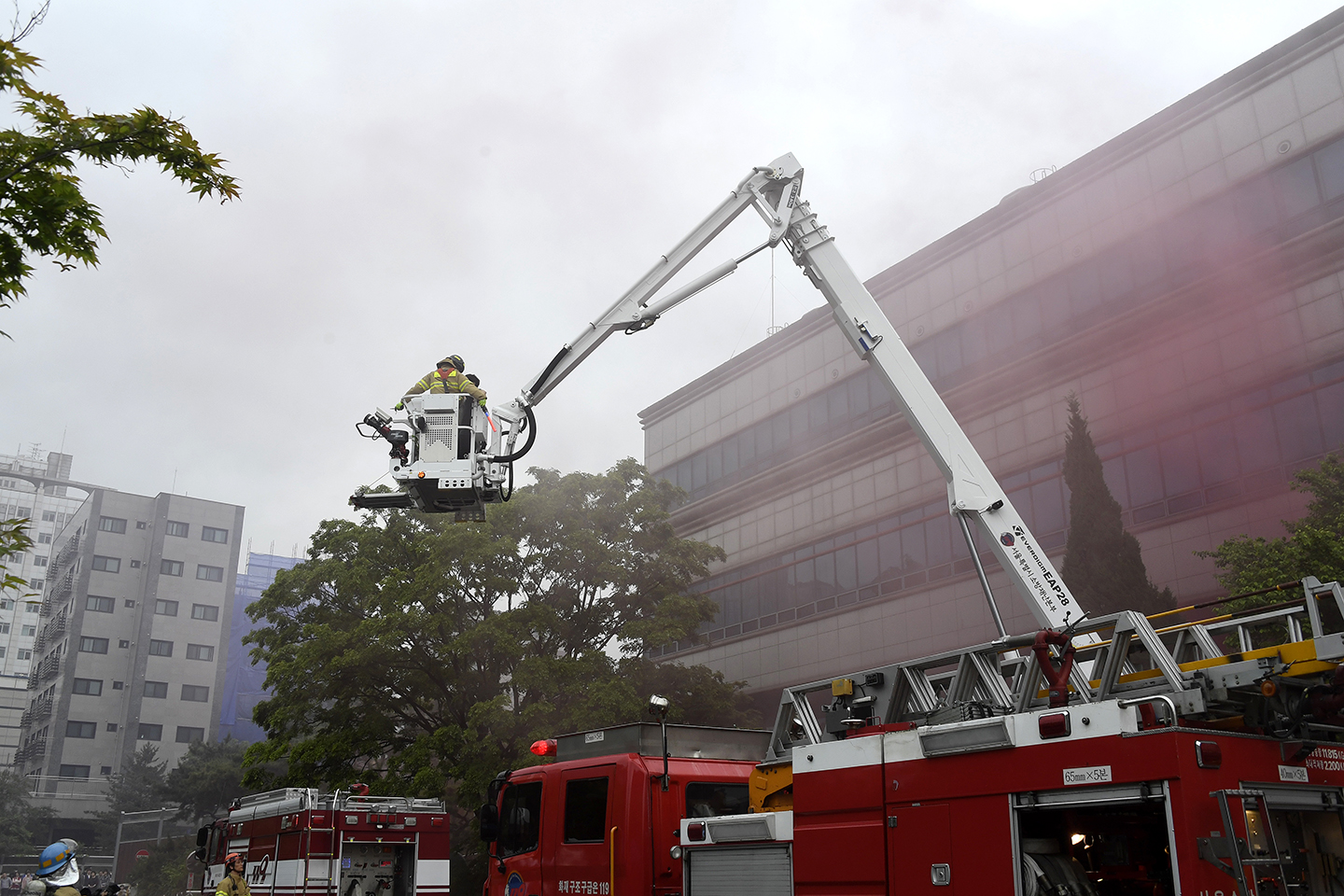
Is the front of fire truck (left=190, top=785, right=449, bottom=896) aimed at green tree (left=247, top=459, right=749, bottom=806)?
no

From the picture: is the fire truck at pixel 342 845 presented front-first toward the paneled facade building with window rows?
no

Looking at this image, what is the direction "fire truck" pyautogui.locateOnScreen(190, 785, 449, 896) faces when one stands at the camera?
facing away from the viewer and to the left of the viewer

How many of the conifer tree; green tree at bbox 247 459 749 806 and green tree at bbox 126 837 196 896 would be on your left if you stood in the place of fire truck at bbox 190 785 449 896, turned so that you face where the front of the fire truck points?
0

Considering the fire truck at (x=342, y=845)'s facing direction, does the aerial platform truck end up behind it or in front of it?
behind

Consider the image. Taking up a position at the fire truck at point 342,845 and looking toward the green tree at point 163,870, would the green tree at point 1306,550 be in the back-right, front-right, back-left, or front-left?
back-right

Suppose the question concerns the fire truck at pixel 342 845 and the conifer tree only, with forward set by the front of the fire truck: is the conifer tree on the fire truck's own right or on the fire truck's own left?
on the fire truck's own right

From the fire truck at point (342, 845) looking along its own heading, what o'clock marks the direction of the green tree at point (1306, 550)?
The green tree is roughly at 5 o'clock from the fire truck.

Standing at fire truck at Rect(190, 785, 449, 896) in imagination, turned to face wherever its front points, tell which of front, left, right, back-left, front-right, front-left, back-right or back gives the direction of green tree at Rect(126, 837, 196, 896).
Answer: front-right
